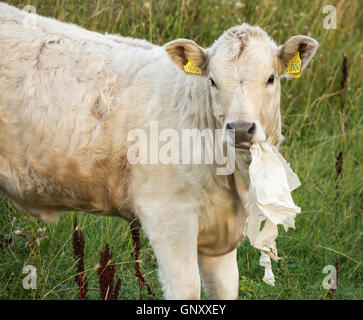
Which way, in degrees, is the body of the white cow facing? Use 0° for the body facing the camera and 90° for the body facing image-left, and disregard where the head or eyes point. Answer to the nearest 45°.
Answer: approximately 270°
